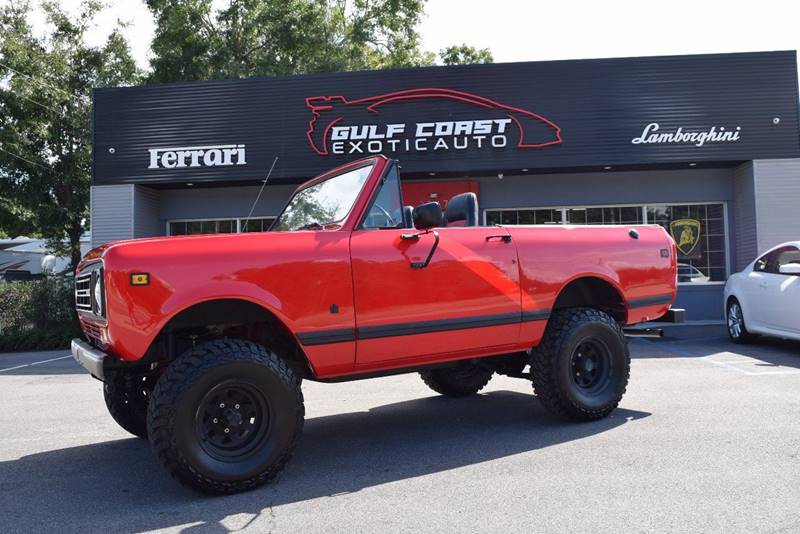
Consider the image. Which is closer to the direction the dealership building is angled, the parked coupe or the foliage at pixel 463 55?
the parked coupe

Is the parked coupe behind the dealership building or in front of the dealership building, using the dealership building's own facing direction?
in front

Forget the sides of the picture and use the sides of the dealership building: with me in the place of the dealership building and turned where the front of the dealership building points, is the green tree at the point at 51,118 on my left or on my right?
on my right

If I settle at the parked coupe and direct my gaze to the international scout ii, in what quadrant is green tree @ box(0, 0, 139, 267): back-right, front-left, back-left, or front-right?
front-right

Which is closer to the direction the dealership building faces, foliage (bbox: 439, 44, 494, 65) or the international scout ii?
the international scout ii

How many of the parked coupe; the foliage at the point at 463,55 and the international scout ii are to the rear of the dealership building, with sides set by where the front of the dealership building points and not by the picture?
1

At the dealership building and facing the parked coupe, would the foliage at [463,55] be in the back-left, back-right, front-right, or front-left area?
back-left

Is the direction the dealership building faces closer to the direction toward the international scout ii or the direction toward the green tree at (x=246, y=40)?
the international scout ii

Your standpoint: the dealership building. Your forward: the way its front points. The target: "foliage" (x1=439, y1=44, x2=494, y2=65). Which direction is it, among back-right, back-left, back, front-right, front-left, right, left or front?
back

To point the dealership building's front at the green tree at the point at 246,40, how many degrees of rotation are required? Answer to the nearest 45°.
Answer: approximately 135° to its right

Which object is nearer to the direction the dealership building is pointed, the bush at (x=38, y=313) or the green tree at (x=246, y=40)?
the bush

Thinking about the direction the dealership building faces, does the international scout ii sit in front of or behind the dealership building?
in front

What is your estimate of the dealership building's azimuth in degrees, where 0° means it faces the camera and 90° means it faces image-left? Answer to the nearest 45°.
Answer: approximately 0°

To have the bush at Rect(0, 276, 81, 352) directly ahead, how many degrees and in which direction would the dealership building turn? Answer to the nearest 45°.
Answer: approximately 90° to its right
